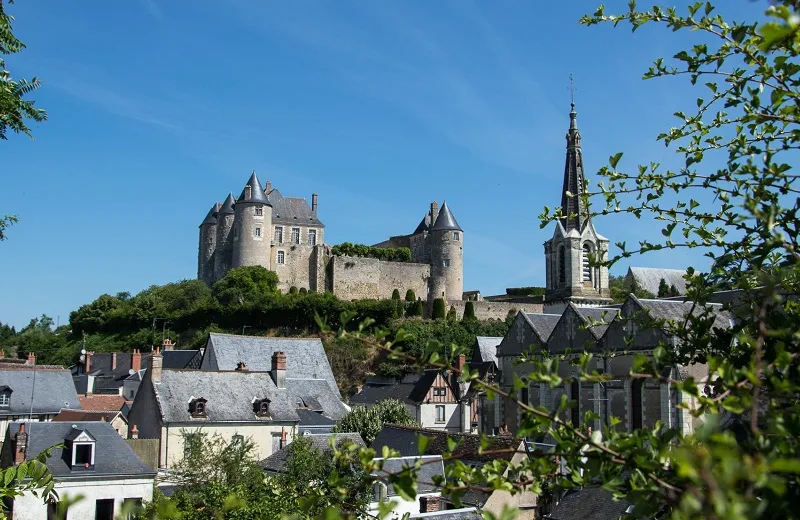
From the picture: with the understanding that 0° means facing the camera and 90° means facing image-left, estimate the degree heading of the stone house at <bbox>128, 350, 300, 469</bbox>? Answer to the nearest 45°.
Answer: approximately 0°

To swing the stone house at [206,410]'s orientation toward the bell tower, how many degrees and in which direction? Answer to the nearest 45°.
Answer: approximately 135° to its left
